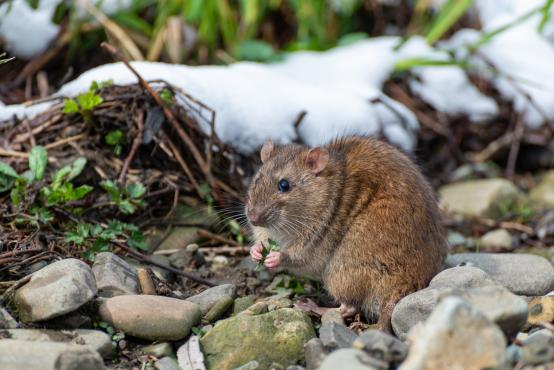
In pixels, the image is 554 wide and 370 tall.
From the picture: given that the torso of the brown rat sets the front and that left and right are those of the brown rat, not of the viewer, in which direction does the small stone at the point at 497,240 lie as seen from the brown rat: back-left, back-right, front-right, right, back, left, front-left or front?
back-right

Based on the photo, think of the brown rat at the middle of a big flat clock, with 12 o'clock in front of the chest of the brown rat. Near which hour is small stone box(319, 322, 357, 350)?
The small stone is roughly at 9 o'clock from the brown rat.

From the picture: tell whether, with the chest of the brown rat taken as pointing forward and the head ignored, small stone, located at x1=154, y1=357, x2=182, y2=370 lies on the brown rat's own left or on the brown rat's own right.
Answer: on the brown rat's own left

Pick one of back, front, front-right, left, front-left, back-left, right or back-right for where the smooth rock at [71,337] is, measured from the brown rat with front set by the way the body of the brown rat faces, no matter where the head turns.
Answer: front-left

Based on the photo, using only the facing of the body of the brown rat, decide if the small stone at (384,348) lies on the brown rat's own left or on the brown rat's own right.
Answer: on the brown rat's own left

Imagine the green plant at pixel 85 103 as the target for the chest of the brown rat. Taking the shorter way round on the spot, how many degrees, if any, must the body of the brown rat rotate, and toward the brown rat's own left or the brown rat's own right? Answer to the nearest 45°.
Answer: approximately 45° to the brown rat's own right

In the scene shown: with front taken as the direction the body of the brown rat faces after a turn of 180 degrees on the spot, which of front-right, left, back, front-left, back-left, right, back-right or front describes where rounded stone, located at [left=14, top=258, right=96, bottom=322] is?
back-right

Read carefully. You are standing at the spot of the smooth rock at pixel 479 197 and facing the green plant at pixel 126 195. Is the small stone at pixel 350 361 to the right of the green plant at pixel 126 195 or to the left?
left

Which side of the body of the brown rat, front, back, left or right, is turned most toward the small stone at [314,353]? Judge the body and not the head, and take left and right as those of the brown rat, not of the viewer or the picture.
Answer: left

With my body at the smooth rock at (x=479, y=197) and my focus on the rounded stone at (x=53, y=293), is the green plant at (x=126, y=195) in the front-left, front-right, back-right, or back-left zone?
front-right

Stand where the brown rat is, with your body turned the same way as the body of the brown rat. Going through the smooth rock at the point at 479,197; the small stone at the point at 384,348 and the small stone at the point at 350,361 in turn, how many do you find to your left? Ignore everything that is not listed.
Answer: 2

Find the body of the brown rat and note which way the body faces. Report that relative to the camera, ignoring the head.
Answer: to the viewer's left

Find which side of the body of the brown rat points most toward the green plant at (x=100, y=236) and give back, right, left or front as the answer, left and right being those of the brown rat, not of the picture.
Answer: front

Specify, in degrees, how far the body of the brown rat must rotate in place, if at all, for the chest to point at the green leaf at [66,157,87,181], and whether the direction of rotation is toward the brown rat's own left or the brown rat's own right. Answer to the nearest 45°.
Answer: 0° — it already faces it

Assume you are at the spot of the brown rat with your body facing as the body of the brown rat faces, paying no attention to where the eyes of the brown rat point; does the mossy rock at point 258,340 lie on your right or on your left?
on your left

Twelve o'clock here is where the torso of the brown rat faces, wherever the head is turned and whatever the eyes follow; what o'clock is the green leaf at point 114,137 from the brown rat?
The green leaf is roughly at 1 o'clock from the brown rat.
